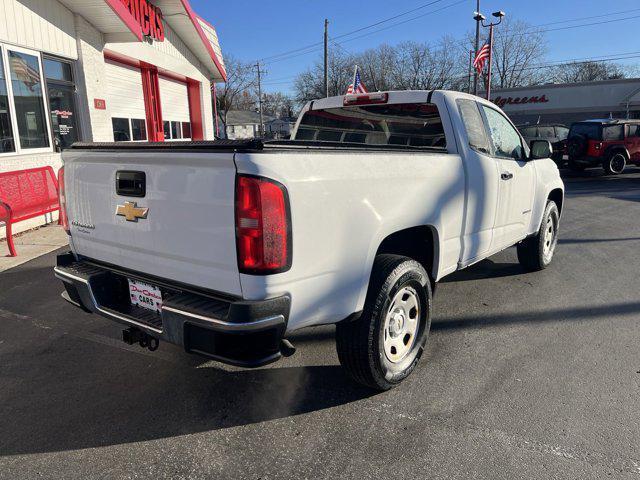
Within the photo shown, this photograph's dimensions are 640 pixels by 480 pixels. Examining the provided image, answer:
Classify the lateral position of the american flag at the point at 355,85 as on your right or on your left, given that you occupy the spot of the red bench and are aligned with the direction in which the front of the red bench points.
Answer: on your left

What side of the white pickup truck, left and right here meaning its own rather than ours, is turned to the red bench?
left

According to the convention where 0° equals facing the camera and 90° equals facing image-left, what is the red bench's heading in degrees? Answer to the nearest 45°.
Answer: approximately 315°

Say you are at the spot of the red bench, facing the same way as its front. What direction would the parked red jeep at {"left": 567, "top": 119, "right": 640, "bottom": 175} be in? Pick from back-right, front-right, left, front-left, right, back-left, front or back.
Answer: front-left

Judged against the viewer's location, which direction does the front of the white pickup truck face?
facing away from the viewer and to the right of the viewer

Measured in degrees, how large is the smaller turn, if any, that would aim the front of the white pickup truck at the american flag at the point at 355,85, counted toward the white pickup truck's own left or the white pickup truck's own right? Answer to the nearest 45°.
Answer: approximately 45° to the white pickup truck's own left

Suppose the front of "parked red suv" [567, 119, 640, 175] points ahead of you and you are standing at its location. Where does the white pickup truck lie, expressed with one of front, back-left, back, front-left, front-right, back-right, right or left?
back-right

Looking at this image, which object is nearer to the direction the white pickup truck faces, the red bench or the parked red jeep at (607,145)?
the parked red jeep

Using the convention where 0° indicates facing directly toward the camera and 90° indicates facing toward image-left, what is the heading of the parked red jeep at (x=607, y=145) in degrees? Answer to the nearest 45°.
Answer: approximately 225°

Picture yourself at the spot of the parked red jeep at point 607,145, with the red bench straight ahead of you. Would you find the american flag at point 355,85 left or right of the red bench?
right
